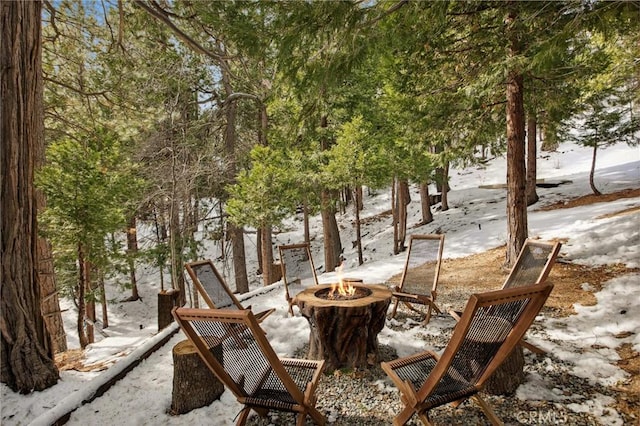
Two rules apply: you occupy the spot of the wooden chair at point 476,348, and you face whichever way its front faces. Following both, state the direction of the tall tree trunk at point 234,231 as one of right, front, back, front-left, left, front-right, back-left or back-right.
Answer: front

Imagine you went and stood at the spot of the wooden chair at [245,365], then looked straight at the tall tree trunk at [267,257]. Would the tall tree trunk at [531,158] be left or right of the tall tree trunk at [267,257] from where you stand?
right

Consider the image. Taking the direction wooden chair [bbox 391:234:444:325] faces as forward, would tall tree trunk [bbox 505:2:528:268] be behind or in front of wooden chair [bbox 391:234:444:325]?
behind

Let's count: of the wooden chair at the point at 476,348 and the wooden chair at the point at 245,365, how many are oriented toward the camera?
0

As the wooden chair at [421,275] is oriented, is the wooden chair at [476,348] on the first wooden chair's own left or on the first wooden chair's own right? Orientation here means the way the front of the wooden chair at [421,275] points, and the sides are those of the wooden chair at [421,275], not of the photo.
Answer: on the first wooden chair's own left

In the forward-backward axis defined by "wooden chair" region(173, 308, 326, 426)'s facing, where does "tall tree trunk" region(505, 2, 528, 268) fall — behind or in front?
in front

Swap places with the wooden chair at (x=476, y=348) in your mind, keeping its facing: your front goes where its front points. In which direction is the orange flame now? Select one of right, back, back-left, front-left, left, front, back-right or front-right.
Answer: front

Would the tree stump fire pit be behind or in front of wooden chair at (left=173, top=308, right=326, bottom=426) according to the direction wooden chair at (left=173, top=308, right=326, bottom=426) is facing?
in front

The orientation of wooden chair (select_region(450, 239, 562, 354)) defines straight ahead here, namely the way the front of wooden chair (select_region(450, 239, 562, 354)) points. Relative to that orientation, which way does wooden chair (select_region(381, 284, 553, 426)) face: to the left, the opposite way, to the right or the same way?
to the right

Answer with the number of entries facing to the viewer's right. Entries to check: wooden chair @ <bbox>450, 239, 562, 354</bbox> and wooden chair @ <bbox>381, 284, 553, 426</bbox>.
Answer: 0

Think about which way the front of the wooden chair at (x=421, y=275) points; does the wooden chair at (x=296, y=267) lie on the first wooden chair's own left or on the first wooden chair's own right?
on the first wooden chair's own right

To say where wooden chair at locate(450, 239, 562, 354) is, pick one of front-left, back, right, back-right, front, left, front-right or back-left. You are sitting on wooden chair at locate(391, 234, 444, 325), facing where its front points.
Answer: left

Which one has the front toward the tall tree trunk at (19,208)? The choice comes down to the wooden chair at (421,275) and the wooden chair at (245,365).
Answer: the wooden chair at (421,275)

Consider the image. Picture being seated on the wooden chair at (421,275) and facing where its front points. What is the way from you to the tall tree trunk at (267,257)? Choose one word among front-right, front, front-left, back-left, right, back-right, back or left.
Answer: right
